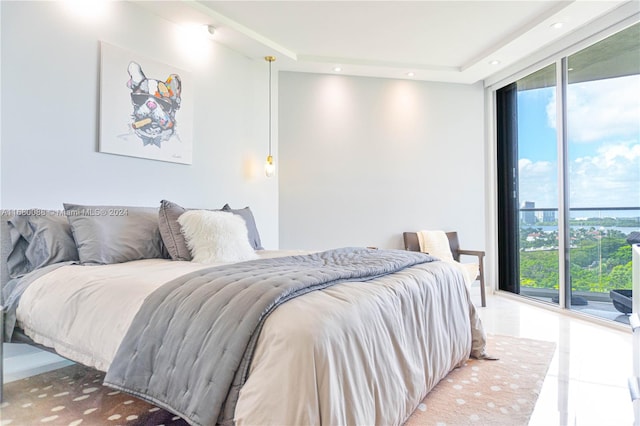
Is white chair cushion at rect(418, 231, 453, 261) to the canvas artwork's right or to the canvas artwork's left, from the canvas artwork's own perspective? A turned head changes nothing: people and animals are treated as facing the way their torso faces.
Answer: on its left

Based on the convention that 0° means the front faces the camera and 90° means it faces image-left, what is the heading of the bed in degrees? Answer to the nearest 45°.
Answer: approximately 315°

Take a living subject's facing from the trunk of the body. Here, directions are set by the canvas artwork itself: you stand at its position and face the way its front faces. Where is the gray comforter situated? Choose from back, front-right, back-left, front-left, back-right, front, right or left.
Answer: front-right

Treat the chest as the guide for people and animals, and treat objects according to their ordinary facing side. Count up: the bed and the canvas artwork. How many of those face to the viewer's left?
0

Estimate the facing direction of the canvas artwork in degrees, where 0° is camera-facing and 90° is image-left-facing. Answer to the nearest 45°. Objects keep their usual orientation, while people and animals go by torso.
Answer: approximately 315°

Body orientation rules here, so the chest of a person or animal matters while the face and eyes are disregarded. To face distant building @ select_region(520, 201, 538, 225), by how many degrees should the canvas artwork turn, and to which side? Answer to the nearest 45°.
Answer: approximately 45° to its left

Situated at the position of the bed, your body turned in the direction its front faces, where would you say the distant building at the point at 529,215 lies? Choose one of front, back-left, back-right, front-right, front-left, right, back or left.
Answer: left

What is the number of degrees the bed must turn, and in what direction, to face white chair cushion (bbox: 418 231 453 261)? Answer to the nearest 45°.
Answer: approximately 90° to its left

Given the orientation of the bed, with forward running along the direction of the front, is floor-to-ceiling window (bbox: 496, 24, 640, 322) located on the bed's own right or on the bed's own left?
on the bed's own left
